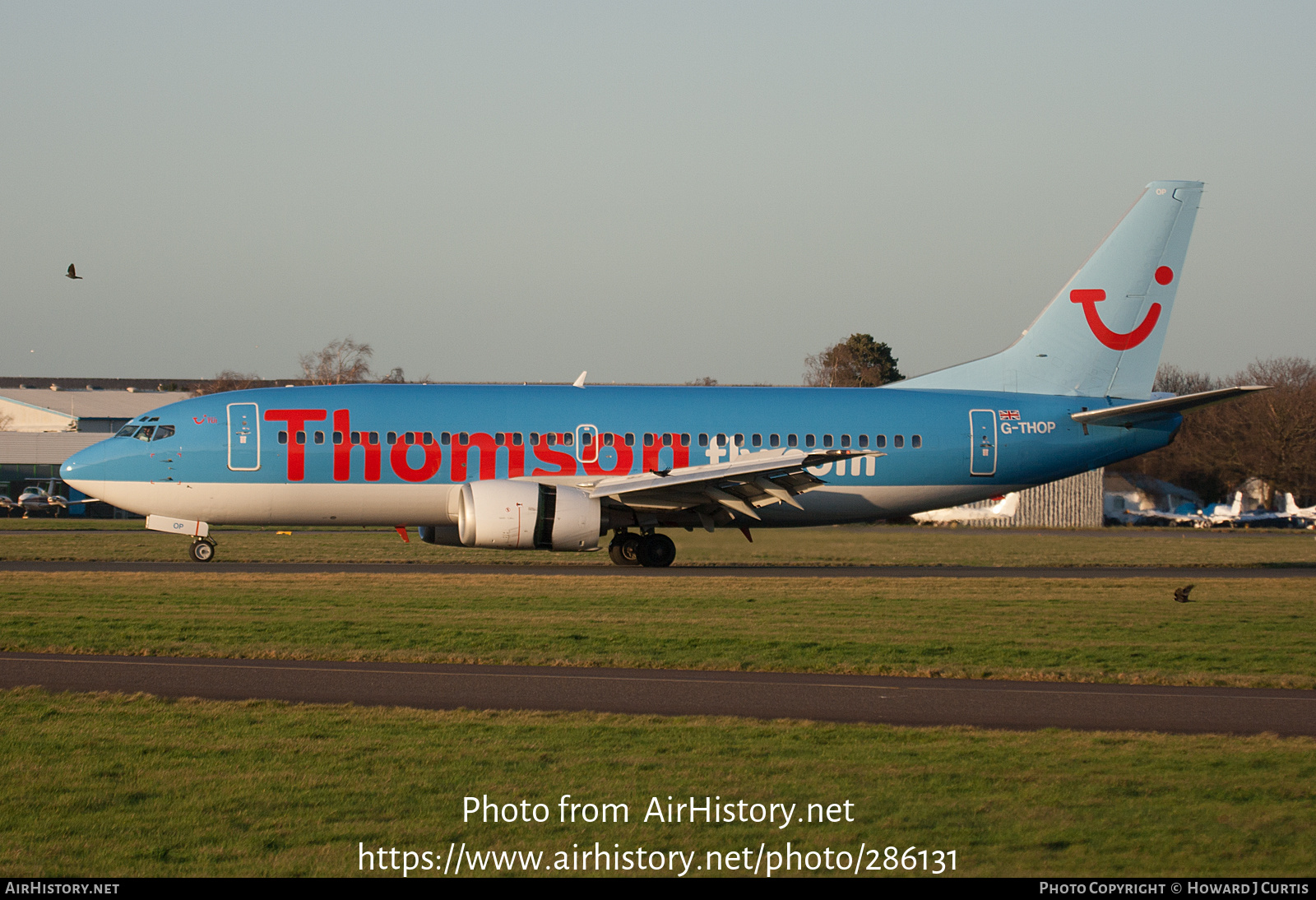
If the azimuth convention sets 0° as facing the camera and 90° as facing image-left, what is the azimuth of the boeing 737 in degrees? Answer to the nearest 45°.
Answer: approximately 90°
